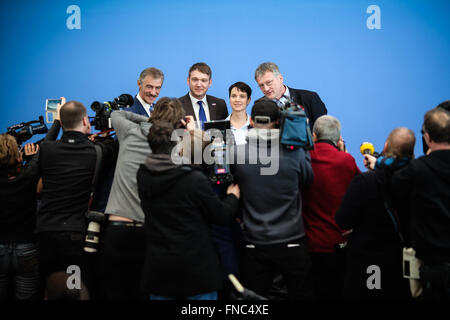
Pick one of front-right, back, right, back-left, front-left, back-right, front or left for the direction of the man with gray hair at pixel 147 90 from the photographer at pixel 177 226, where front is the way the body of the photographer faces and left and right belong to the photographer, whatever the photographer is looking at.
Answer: front-left

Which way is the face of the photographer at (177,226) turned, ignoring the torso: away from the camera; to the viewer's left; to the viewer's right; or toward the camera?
away from the camera

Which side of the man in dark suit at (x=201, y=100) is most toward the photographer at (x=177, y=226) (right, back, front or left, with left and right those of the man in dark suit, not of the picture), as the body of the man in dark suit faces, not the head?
front

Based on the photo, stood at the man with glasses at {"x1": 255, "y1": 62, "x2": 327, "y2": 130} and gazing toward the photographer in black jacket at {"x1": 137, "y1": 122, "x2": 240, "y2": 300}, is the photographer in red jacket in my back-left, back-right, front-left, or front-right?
front-left

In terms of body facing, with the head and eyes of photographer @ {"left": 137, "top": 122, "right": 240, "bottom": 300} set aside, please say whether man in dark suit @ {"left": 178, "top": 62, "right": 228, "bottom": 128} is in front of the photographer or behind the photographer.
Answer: in front

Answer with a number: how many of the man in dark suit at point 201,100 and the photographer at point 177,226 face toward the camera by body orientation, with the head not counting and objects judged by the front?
1

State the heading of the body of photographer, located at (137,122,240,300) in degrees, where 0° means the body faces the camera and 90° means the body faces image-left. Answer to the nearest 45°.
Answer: approximately 225°

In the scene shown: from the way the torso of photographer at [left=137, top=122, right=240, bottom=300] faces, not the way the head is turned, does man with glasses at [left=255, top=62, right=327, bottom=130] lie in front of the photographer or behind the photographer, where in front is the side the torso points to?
in front

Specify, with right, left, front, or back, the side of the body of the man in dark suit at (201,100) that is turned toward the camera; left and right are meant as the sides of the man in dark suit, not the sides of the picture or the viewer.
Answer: front
